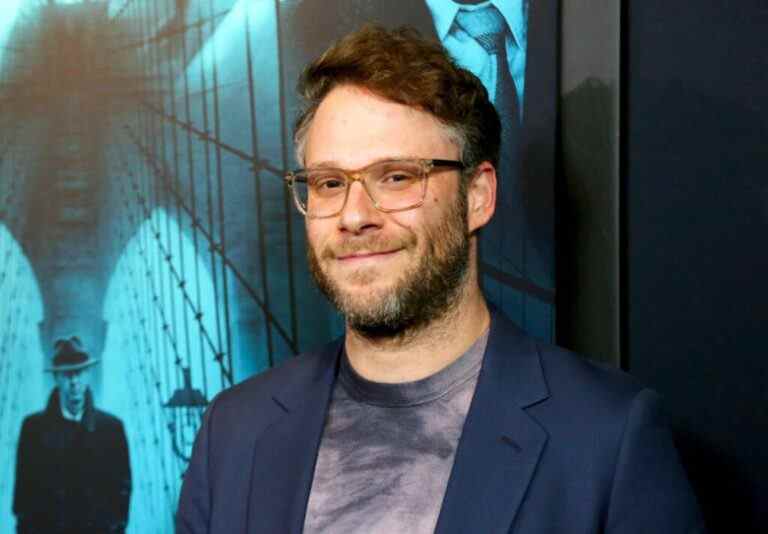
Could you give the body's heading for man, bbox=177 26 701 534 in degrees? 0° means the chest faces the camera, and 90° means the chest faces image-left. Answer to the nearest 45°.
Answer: approximately 45°
